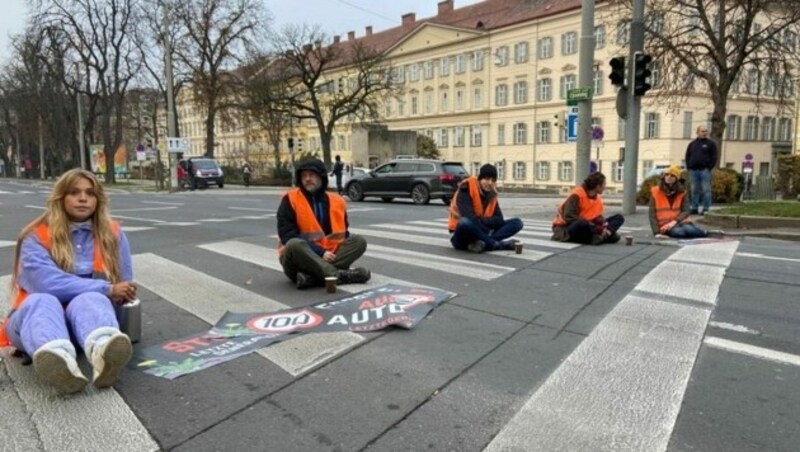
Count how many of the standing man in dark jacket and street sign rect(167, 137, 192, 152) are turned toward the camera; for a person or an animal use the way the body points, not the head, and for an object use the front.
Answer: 2

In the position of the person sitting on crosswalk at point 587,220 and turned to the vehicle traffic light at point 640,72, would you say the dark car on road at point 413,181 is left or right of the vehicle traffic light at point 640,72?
left

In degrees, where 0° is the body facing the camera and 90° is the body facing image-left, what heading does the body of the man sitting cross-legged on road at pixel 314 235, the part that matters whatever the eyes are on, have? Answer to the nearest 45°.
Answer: approximately 315°

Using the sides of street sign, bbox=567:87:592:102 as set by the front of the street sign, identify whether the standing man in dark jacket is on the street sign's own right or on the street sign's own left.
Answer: on the street sign's own left

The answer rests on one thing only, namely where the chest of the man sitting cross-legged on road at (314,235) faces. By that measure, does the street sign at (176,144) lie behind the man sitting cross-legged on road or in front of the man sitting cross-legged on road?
behind
